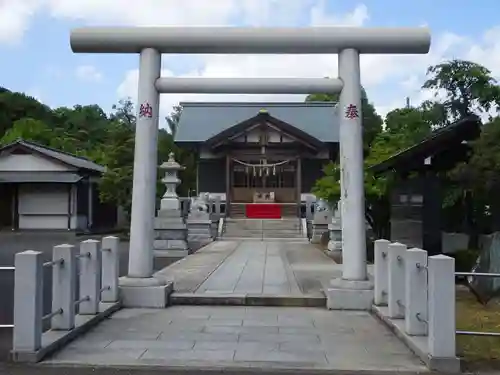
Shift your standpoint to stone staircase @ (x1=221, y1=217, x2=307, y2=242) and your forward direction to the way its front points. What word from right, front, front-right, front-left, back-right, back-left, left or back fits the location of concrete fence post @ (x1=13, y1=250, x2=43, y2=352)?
front

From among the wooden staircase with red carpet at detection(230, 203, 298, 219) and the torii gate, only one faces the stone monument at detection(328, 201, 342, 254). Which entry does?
the wooden staircase with red carpet

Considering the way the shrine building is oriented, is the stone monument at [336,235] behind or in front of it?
in front

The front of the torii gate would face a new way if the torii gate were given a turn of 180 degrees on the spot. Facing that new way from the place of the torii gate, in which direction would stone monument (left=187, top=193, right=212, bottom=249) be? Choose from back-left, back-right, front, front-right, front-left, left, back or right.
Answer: front

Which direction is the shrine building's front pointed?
toward the camera

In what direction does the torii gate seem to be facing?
toward the camera

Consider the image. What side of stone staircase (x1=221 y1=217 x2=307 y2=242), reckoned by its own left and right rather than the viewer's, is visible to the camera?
front

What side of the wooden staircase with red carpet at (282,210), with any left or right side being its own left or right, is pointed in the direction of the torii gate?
front

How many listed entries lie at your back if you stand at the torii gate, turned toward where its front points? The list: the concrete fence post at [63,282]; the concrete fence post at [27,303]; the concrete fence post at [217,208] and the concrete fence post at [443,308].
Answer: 1

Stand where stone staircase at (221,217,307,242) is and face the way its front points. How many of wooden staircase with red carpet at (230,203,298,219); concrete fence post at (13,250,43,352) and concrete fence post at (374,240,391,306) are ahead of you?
2

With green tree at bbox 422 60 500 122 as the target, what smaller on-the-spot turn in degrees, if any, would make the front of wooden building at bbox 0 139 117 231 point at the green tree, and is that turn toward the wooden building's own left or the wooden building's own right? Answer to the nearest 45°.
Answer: approximately 45° to the wooden building's own left

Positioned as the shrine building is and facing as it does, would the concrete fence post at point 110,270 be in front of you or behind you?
in front
